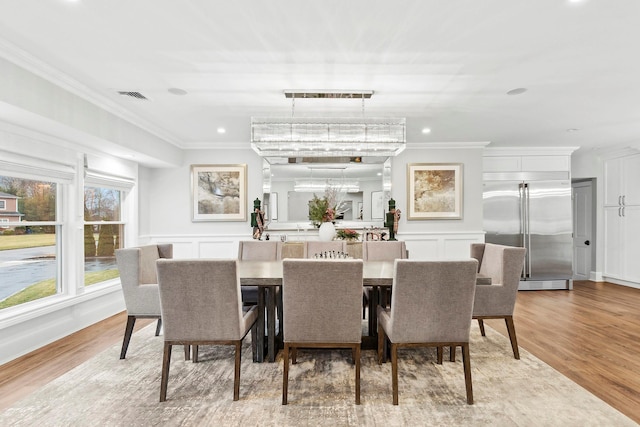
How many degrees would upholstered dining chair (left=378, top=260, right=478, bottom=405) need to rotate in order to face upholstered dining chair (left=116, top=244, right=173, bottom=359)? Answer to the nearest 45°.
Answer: approximately 90° to its left

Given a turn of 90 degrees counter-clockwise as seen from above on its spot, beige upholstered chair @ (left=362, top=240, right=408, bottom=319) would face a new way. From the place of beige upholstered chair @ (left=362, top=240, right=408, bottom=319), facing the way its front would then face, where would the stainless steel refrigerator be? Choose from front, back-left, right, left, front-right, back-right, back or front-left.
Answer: front-left

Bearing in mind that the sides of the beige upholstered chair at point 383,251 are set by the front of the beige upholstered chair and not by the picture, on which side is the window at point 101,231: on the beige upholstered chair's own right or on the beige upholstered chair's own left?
on the beige upholstered chair's own right

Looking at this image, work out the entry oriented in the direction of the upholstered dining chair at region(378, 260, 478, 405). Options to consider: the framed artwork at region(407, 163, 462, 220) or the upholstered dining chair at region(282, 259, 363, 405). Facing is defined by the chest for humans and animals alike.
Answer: the framed artwork

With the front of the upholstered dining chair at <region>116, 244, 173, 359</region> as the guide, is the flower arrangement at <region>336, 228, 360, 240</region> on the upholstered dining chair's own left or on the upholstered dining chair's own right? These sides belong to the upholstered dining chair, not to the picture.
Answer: on the upholstered dining chair's own left

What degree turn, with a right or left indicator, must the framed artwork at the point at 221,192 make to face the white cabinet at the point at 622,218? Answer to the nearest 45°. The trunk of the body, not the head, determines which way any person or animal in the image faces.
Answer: approximately 90° to its left

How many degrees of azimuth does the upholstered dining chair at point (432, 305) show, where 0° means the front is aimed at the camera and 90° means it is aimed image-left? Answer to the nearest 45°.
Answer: approximately 180°

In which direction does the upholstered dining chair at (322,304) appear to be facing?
away from the camera

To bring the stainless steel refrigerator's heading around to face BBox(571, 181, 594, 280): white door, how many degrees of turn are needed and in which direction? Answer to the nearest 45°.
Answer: approximately 135° to its left

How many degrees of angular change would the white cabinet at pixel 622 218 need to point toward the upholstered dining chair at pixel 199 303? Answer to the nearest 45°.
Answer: approximately 45° to its left

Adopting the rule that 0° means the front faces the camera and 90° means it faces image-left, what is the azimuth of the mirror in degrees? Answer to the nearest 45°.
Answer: approximately 0°
